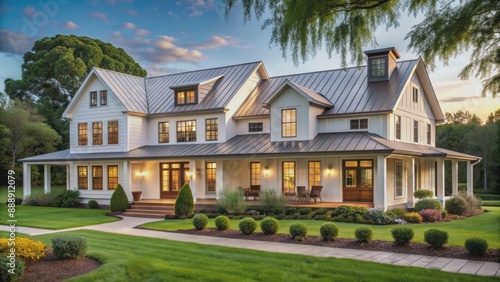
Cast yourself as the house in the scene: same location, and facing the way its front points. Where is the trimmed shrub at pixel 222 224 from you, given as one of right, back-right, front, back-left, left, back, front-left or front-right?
front-left

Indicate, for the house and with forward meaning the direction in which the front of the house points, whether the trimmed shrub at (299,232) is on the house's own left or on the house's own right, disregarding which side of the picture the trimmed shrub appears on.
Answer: on the house's own left

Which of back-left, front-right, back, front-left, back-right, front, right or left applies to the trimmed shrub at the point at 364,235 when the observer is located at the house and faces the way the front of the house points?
front-left

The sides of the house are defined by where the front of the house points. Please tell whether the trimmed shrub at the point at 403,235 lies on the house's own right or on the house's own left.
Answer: on the house's own left

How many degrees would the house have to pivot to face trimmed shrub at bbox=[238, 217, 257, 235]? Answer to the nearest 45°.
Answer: approximately 45° to its left

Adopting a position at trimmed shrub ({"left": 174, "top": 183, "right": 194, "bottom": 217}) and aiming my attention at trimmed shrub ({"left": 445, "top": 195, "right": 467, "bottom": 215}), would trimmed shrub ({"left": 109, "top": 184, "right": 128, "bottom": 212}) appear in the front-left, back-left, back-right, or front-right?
back-left

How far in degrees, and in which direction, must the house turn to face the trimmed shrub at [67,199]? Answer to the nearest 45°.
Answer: approximately 45° to its right

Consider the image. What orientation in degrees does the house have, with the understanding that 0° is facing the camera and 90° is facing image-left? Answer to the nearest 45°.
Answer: approximately 45°

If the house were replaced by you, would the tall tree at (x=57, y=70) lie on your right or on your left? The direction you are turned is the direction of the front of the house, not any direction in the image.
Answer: on your right

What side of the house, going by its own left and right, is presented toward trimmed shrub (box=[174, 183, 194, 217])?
front

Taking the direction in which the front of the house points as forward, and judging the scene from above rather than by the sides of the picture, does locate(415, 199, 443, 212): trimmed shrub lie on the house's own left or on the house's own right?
on the house's own left

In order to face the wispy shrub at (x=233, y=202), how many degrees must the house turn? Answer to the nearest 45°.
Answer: approximately 45° to its left
